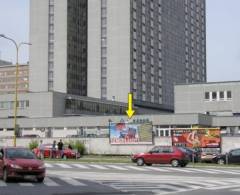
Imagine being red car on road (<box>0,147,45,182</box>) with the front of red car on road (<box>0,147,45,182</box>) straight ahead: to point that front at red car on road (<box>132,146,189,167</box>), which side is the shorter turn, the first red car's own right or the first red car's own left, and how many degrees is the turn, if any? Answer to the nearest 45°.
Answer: approximately 90° to the first red car's own left

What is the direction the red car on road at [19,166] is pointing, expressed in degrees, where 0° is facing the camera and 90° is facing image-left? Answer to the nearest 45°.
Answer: approximately 315°

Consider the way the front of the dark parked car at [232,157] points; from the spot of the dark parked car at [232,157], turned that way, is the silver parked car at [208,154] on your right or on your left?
on your right

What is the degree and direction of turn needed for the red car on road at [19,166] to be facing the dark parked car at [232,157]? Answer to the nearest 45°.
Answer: approximately 90° to its left

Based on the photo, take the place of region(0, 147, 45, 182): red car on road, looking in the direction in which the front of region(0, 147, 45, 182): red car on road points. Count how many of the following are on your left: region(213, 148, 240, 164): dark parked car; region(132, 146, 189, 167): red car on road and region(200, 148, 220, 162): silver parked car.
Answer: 3

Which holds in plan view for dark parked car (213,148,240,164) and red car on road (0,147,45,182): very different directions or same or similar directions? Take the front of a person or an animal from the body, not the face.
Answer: very different directions

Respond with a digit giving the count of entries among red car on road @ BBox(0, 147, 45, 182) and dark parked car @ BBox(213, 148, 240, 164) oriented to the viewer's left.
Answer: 1

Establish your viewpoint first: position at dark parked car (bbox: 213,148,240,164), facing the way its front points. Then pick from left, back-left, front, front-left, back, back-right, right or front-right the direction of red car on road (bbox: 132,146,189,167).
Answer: front-left

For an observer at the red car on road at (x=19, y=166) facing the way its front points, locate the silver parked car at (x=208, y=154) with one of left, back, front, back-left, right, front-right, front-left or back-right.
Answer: left

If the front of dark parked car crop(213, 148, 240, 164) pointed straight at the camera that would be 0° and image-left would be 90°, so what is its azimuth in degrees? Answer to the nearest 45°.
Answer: approximately 90°
